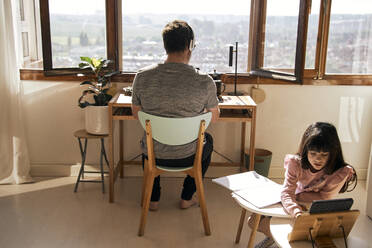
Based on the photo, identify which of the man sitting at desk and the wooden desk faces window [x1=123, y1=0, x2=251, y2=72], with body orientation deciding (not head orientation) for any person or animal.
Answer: the man sitting at desk

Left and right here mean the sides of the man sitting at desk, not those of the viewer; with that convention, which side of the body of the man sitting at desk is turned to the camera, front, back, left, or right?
back

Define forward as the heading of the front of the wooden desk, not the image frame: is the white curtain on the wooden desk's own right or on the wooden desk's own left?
on the wooden desk's own right

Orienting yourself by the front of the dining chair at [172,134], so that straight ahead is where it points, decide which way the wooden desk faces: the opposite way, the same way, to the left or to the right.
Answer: the opposite way

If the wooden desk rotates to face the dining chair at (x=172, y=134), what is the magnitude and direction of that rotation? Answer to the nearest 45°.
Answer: approximately 45° to its right

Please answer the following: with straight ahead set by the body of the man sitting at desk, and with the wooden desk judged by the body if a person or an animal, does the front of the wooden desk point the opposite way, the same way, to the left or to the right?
the opposite way

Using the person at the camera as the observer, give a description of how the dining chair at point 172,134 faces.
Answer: facing away from the viewer

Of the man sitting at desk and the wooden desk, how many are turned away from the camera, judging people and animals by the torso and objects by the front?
1

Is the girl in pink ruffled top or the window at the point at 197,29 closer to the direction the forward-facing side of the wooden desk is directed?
the girl in pink ruffled top

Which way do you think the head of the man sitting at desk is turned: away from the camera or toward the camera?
away from the camera

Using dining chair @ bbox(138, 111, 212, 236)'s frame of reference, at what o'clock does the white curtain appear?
The white curtain is roughly at 10 o'clock from the dining chair.

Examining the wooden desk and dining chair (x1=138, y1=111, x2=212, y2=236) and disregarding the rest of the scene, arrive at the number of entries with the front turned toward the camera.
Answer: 1
